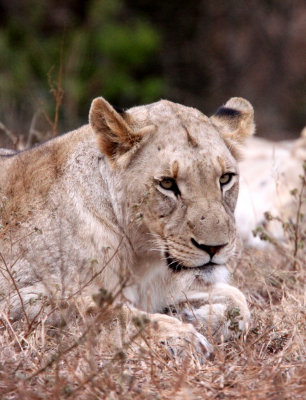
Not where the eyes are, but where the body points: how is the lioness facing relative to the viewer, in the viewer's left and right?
facing the viewer and to the right of the viewer
